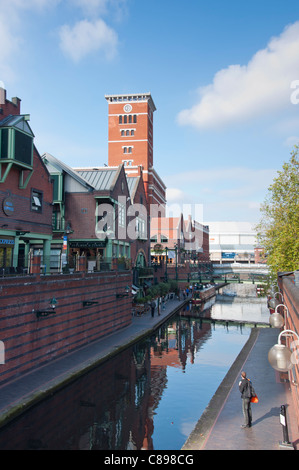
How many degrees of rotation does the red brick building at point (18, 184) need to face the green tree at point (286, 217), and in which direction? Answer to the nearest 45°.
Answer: approximately 45° to its left

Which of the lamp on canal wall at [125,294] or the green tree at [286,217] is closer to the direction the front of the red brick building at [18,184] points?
the green tree

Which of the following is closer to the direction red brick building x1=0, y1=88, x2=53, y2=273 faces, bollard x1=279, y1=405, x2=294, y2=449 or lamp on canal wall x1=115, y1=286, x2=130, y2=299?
the bollard

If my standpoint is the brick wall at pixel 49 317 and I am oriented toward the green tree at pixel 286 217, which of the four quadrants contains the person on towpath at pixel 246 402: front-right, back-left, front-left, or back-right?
front-right

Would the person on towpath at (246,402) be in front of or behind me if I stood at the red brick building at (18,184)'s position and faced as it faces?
in front

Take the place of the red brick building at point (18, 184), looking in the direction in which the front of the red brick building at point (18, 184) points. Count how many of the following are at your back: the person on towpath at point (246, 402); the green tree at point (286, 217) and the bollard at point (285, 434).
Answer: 0

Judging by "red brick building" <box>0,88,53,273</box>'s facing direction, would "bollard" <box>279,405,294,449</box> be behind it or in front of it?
in front

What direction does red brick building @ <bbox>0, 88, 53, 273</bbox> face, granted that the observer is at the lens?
facing the viewer and to the right of the viewer

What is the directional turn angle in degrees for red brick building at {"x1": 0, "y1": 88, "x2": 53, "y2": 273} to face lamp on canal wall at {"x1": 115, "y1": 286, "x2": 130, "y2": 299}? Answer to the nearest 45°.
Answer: approximately 90° to its left
